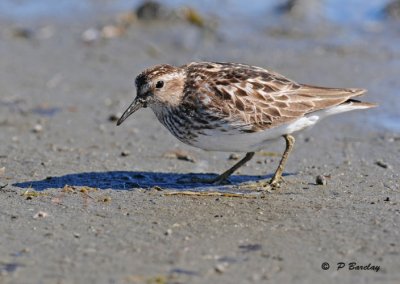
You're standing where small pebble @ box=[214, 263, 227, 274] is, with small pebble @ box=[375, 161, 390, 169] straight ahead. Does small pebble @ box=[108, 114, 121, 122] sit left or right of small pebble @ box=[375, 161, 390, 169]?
left

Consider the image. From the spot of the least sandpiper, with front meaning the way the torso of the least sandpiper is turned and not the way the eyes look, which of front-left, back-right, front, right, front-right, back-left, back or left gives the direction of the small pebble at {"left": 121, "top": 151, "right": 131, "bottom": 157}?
front-right

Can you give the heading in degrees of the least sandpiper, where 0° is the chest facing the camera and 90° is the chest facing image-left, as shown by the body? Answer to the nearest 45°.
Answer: approximately 90°

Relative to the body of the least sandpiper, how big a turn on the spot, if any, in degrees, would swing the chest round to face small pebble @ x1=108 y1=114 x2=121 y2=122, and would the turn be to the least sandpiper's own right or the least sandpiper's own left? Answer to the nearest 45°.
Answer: approximately 45° to the least sandpiper's own right

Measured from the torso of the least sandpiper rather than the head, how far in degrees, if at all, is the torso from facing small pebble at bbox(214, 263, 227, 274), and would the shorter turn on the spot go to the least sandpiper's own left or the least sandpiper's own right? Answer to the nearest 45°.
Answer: approximately 90° to the least sandpiper's own left

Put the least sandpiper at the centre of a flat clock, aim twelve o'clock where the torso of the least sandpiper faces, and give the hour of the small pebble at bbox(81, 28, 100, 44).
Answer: The small pebble is roughly at 2 o'clock from the least sandpiper.

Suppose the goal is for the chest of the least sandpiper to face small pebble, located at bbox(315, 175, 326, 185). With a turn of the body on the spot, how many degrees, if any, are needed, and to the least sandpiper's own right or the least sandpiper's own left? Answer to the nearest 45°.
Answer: approximately 180°
